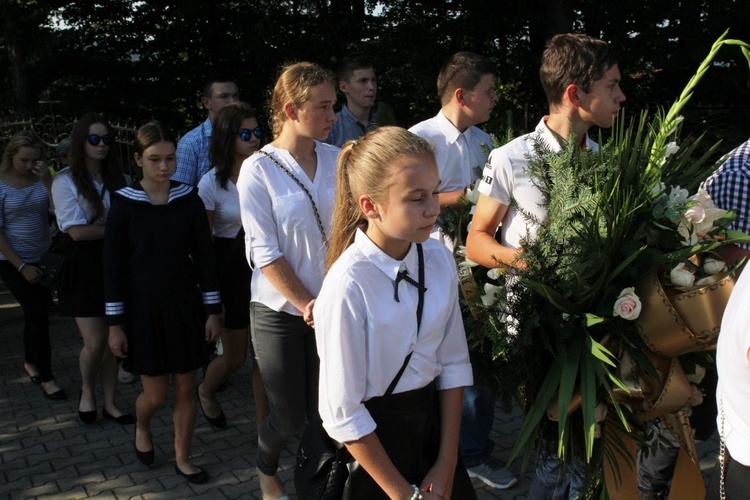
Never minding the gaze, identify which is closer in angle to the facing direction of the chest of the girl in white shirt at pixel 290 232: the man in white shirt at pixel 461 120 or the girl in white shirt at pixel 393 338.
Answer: the girl in white shirt

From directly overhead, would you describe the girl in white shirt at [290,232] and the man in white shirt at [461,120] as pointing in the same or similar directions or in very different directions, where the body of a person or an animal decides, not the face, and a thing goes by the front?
same or similar directions

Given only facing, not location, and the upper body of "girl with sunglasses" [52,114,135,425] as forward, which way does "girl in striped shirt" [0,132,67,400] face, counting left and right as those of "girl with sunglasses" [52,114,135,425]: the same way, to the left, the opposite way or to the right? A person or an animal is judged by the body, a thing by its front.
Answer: the same way

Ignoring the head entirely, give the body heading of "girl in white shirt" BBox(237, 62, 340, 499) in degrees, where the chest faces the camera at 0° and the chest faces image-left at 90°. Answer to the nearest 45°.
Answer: approximately 315°

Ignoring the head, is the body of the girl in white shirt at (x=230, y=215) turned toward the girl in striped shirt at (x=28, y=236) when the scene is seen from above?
no

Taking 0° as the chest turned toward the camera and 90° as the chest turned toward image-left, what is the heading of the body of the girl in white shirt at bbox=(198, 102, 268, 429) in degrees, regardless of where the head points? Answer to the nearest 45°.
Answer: approximately 315°

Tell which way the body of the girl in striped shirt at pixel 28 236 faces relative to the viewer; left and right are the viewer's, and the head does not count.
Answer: facing the viewer and to the right of the viewer

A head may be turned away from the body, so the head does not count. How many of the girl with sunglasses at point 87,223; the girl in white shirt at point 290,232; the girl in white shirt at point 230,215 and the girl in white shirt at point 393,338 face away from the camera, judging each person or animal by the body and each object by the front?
0

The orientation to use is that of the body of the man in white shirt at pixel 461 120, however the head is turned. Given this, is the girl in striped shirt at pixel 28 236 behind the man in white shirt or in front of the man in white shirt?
behind

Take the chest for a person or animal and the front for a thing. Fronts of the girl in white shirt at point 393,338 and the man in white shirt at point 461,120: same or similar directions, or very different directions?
same or similar directions

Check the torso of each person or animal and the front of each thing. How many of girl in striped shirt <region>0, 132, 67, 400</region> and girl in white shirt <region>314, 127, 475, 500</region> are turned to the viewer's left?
0

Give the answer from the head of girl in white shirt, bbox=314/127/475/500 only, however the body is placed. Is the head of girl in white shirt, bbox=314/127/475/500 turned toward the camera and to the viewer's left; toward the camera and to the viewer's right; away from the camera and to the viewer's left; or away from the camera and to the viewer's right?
toward the camera and to the viewer's right

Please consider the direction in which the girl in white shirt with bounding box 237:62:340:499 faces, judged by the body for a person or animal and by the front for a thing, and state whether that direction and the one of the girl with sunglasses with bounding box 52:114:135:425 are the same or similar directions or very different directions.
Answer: same or similar directions

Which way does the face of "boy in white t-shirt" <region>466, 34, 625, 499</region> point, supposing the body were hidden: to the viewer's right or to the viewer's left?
to the viewer's right

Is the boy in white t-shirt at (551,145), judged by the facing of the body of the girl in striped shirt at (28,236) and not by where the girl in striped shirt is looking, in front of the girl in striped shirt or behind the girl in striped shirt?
in front
